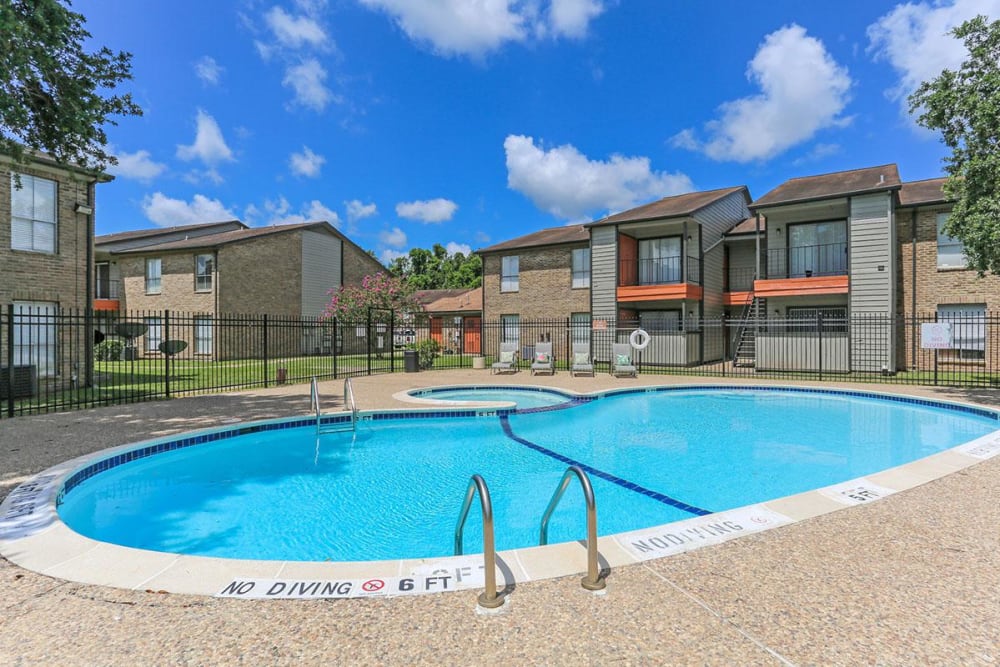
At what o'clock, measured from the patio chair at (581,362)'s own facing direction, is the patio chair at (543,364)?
the patio chair at (543,364) is roughly at 3 o'clock from the patio chair at (581,362).

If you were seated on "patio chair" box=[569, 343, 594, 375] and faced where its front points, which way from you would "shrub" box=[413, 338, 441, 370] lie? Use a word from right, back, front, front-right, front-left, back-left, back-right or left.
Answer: right

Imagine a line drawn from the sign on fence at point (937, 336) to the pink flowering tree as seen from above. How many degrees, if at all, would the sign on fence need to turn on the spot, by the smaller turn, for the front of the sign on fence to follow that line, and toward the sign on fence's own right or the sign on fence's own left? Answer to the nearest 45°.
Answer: approximately 90° to the sign on fence's own right

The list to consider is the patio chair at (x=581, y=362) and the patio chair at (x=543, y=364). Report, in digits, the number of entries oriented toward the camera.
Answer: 2

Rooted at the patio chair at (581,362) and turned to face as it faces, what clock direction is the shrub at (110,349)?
The shrub is roughly at 3 o'clock from the patio chair.

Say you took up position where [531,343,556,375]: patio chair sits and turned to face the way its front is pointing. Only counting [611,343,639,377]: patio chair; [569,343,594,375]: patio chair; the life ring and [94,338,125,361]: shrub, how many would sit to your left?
3

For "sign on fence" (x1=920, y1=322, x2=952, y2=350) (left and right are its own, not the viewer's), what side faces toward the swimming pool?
front

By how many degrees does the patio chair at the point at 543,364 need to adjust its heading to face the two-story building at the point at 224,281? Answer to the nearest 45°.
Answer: approximately 90° to its right

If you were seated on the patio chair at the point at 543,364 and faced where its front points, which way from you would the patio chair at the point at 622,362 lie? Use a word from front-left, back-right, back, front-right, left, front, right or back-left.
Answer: left

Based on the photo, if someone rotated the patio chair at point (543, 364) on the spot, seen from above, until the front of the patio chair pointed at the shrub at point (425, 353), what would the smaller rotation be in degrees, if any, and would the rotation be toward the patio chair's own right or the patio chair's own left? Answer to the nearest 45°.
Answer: approximately 90° to the patio chair's own right

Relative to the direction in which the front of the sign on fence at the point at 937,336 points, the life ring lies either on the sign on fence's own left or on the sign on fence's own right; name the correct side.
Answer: on the sign on fence's own right

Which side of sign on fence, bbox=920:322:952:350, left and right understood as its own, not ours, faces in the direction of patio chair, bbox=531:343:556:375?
right

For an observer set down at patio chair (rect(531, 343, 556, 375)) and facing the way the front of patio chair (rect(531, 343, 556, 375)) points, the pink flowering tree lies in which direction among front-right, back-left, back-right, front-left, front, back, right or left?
back-right

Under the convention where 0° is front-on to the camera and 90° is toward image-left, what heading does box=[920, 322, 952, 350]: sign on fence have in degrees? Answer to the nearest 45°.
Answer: approximately 0°
